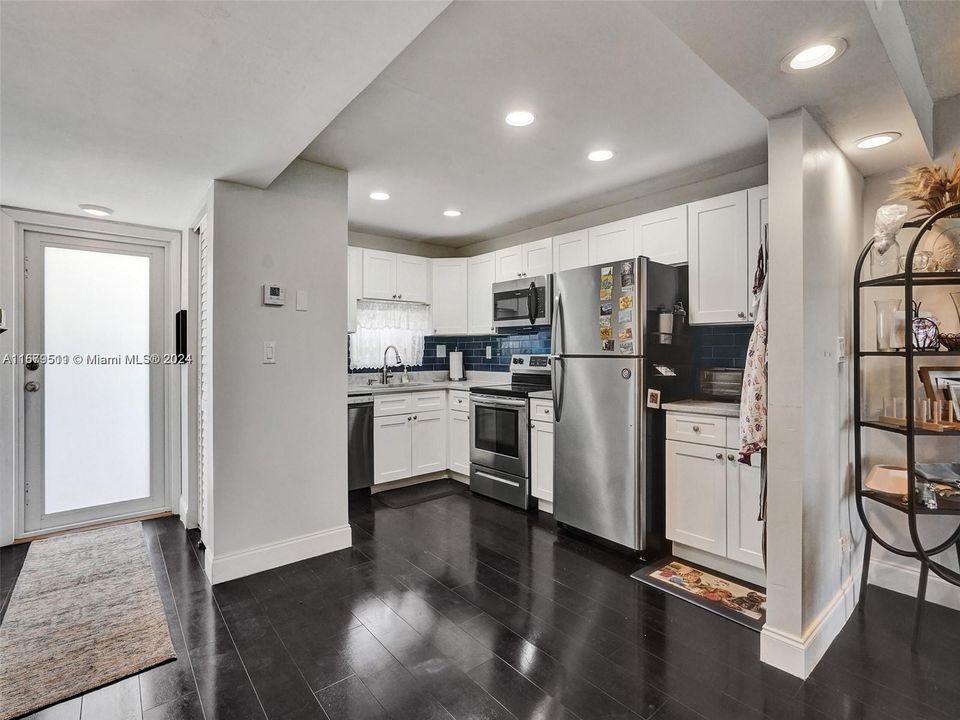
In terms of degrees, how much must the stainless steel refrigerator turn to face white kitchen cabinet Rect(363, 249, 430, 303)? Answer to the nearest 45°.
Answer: approximately 90° to its right

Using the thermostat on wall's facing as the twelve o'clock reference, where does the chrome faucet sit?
The chrome faucet is roughly at 7 o'clock from the thermostat on wall.

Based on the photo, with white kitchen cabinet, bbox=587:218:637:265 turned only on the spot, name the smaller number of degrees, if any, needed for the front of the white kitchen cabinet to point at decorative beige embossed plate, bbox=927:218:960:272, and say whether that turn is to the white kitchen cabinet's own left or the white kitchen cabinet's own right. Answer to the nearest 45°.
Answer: approximately 90° to the white kitchen cabinet's own left

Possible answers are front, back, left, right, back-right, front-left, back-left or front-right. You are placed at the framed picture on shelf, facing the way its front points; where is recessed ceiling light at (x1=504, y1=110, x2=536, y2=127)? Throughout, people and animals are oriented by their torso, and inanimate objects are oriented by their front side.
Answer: front-right

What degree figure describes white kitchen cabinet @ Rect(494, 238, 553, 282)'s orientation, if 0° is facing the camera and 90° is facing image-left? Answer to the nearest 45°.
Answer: approximately 45°

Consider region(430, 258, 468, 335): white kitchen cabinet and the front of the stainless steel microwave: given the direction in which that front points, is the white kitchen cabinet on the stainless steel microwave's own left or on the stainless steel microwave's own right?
on the stainless steel microwave's own right

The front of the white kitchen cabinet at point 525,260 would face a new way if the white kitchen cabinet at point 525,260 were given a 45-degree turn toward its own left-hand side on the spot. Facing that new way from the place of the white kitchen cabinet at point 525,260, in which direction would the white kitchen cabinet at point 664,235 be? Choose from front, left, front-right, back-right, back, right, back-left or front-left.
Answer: front-left

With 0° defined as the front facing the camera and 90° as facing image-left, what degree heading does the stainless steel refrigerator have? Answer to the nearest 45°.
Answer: approximately 45°

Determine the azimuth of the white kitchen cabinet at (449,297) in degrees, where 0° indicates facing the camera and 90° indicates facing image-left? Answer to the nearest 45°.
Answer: approximately 0°

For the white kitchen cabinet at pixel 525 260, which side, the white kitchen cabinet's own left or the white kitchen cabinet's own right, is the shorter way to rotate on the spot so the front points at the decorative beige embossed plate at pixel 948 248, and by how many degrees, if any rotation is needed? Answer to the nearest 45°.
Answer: approximately 90° to the white kitchen cabinet's own left

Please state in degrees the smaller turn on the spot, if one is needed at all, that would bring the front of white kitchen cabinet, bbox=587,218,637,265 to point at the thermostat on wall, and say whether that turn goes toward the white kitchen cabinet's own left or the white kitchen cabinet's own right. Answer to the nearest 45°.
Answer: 0° — it already faces it

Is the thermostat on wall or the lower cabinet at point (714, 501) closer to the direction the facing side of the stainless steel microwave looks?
the thermostat on wall
